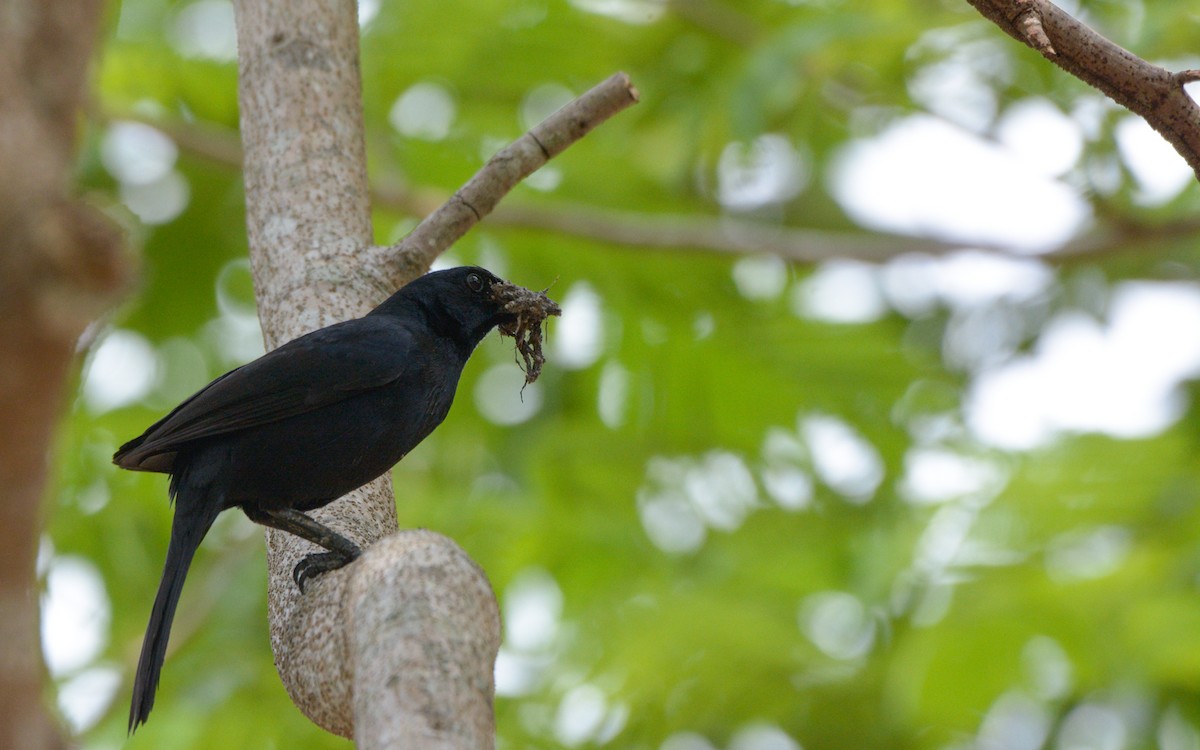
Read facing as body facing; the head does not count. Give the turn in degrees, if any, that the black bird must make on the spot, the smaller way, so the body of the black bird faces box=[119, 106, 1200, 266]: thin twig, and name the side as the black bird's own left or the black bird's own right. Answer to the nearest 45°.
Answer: approximately 45° to the black bird's own left

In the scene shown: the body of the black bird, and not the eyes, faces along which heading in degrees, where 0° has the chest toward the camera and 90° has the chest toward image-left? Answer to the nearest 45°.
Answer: approximately 270°

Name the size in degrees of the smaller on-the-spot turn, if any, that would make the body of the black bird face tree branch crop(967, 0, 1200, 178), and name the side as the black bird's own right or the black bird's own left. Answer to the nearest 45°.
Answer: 0° — it already faces it

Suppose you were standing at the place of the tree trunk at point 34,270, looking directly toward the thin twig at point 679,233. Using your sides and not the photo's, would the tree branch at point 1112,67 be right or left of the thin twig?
right

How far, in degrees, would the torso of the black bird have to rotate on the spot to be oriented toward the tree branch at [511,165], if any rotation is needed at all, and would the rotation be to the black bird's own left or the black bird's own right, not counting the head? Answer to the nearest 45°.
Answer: approximately 45° to the black bird's own left
